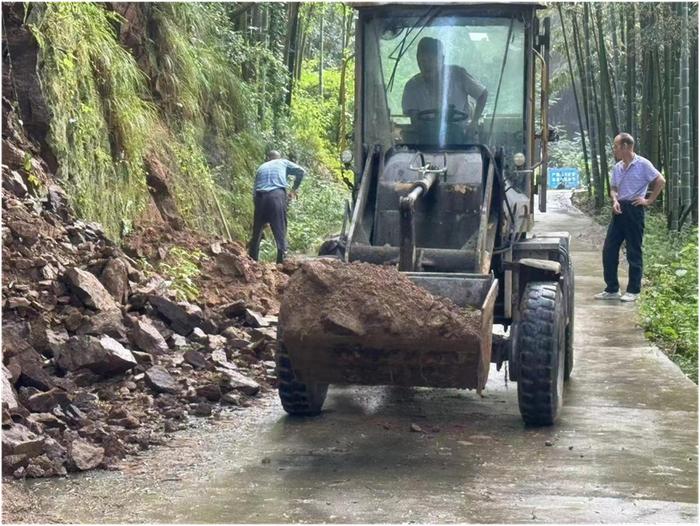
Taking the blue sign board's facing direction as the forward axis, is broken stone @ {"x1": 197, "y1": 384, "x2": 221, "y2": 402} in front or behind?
in front

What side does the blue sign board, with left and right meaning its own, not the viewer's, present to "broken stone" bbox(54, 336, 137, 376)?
front

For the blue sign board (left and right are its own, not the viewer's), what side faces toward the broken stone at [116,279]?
front

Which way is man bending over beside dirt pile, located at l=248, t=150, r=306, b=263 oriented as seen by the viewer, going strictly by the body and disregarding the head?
away from the camera

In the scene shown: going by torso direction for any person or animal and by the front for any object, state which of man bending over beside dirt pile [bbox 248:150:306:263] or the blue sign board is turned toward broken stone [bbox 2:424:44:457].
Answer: the blue sign board

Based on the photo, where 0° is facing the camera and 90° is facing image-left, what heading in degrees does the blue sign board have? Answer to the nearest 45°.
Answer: approximately 0°

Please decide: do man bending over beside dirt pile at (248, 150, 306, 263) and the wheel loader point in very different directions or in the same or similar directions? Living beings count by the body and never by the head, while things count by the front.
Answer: very different directions

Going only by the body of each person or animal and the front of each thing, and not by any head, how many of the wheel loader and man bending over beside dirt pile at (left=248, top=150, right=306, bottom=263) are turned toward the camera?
1
